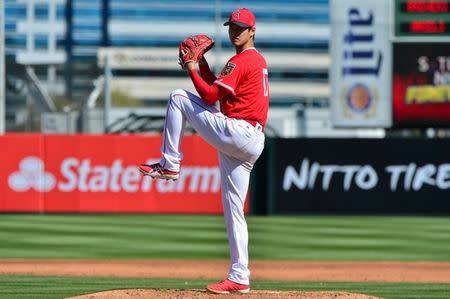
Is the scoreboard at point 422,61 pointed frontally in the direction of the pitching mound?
yes

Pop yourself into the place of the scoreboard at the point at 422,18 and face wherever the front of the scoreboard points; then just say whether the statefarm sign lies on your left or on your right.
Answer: on your right

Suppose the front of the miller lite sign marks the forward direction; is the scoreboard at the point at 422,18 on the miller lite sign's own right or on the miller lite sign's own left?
on the miller lite sign's own left

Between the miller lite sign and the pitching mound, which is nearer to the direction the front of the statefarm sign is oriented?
the pitching mound

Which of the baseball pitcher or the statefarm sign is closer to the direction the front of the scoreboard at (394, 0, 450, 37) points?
the baseball pitcher

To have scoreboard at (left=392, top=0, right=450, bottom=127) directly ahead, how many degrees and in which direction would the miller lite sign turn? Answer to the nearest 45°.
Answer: approximately 45° to its left
